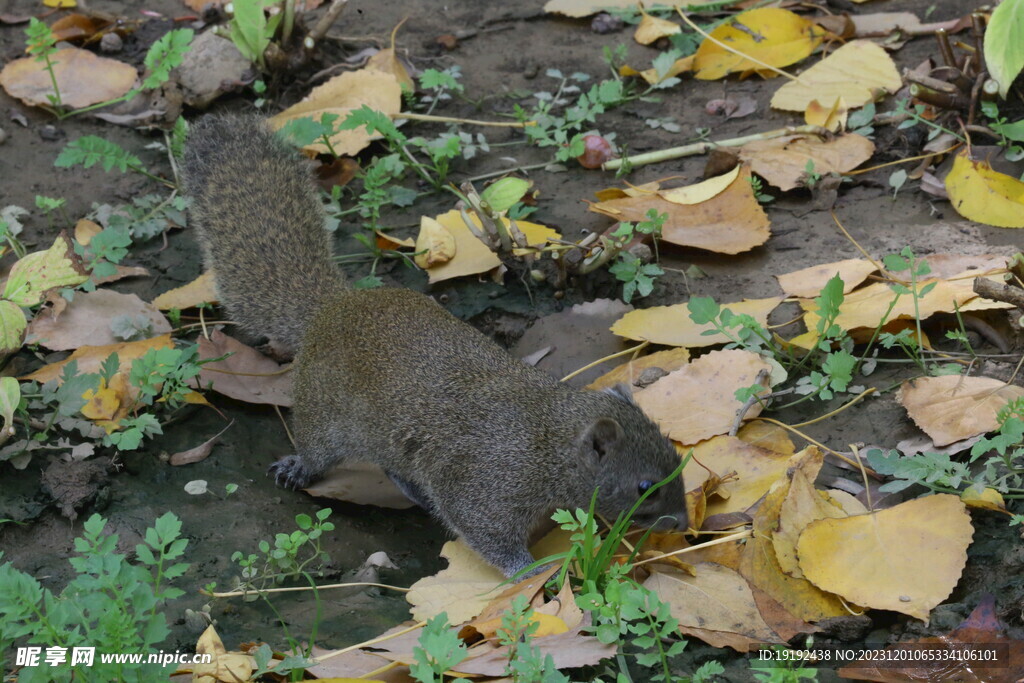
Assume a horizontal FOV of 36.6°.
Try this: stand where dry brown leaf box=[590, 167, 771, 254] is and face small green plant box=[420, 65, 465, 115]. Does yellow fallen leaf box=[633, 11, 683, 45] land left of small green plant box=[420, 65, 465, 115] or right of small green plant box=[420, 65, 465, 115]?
right

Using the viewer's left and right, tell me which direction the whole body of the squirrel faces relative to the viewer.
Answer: facing to the right of the viewer

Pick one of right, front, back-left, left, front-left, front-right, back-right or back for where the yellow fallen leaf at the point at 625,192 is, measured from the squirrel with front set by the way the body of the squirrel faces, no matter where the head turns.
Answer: front-left

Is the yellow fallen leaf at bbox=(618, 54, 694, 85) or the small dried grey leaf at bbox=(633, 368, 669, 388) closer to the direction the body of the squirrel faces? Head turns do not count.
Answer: the small dried grey leaf

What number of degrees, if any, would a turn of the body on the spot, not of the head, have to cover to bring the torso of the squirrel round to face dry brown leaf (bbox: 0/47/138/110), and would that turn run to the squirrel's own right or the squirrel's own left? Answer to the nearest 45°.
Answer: approximately 135° to the squirrel's own left

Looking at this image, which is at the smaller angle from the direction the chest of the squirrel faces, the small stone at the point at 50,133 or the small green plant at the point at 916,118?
the small green plant

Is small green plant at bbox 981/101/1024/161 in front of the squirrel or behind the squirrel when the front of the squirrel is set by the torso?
in front

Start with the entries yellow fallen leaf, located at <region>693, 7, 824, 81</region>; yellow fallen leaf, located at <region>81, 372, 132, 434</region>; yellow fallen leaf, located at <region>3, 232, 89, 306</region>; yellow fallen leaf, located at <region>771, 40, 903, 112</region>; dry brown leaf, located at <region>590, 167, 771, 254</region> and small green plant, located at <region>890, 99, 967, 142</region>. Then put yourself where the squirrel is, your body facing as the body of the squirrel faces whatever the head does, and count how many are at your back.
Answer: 2

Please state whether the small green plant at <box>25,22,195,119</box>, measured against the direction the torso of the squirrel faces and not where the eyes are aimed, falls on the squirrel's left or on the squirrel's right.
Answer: on the squirrel's left

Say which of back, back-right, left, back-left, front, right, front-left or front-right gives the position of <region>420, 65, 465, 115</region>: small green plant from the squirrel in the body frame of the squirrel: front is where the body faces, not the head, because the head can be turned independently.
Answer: left

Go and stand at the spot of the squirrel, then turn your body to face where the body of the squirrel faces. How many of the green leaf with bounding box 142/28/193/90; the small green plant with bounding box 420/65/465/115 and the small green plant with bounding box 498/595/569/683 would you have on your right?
1

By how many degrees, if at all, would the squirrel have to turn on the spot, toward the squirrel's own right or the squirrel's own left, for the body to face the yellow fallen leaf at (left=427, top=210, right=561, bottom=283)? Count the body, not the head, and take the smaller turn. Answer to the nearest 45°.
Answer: approximately 90° to the squirrel's own left
